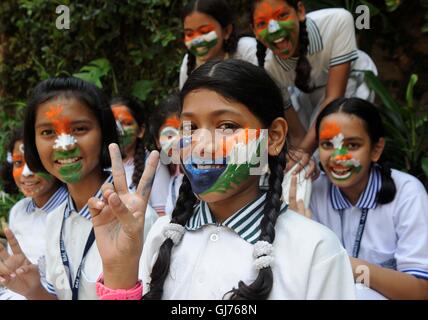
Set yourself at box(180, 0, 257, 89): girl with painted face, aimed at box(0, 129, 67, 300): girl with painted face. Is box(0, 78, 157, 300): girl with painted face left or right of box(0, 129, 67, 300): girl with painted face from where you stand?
left

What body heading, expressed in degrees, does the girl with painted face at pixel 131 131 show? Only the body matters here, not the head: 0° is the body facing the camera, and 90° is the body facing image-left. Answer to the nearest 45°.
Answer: approximately 45°

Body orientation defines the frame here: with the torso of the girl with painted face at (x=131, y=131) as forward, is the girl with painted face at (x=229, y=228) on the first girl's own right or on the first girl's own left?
on the first girl's own left

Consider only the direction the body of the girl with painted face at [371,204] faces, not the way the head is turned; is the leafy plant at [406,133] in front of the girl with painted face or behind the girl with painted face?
behind

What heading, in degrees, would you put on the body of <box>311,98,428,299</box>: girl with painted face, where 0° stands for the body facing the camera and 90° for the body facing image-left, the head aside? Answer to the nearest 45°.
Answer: approximately 45°
